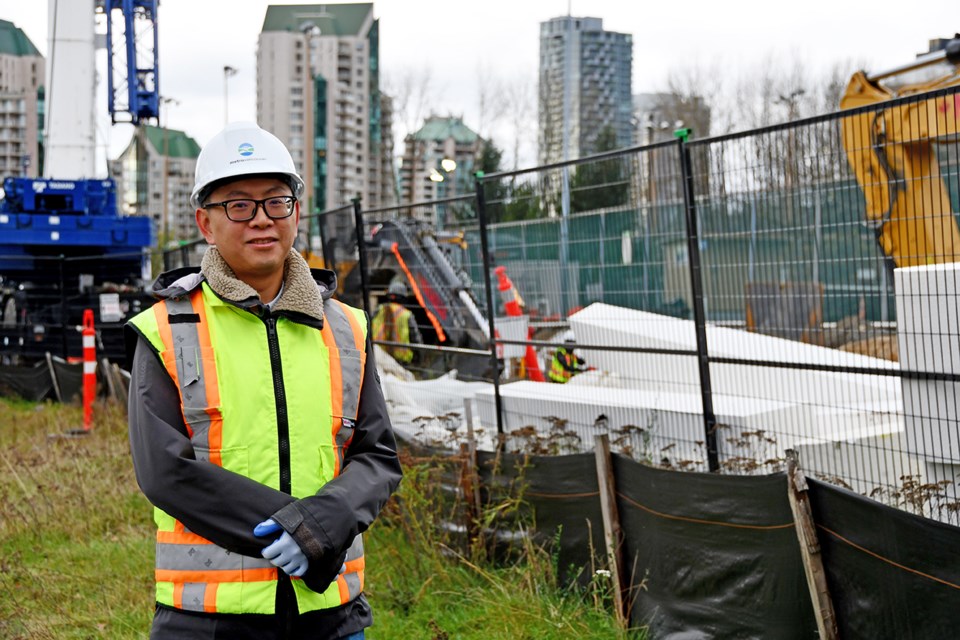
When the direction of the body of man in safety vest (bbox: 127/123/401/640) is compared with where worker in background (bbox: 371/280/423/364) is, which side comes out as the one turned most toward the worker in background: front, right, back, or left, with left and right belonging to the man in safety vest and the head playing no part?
back

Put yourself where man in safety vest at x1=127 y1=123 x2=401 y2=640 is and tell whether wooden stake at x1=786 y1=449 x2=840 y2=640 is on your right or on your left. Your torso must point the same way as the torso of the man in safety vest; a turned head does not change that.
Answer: on your left

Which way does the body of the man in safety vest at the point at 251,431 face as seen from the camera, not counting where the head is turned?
toward the camera

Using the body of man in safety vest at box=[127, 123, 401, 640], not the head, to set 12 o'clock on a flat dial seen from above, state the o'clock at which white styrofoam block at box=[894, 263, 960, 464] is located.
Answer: The white styrofoam block is roughly at 8 o'clock from the man in safety vest.

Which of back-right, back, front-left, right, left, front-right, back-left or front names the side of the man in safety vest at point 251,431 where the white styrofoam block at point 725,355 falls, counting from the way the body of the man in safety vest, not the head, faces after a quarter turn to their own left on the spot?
front-left

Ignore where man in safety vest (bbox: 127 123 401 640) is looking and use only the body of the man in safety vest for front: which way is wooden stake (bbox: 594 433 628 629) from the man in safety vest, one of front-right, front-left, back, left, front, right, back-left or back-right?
back-left

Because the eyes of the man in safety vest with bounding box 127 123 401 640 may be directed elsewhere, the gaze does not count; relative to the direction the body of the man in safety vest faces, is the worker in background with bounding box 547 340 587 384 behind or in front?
behind

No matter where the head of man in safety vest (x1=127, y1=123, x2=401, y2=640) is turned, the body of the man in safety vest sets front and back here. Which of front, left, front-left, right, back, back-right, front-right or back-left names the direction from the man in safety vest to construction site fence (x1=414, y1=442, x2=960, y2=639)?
back-left
